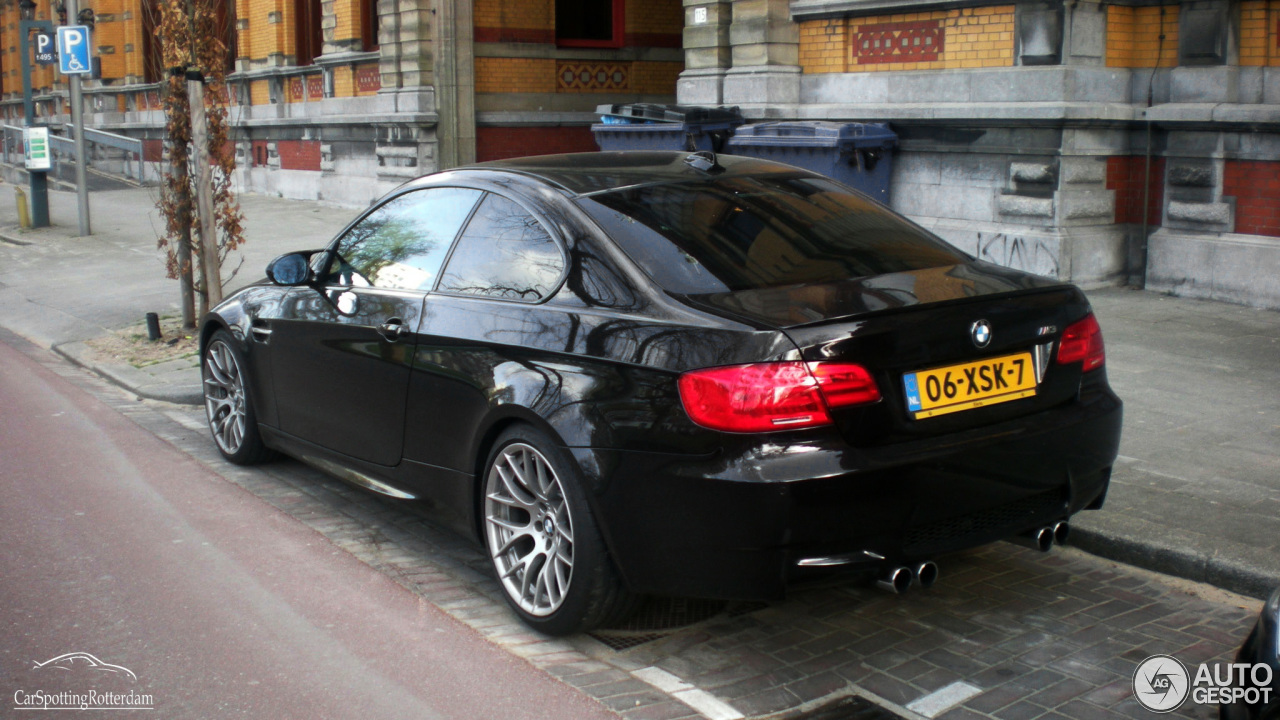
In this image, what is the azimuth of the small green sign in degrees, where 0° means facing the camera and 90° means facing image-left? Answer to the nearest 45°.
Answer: approximately 0°

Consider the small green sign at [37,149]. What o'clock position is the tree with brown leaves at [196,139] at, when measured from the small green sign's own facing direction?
The tree with brown leaves is roughly at 12 o'clock from the small green sign.

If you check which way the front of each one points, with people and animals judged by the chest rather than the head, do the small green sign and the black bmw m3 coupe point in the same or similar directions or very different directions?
very different directions

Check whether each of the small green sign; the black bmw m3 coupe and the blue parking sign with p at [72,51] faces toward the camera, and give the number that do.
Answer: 2

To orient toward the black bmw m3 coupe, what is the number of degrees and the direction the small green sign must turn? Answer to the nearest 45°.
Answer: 0° — it already faces it

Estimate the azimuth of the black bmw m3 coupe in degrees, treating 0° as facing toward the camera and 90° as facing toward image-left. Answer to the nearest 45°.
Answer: approximately 135°

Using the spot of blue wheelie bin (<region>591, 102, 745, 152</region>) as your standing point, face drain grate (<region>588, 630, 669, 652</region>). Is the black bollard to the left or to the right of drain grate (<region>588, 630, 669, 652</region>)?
right

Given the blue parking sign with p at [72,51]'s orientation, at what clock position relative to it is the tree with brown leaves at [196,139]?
The tree with brown leaves is roughly at 12 o'clock from the blue parking sign with p.
